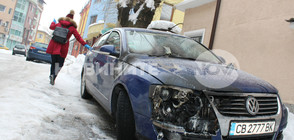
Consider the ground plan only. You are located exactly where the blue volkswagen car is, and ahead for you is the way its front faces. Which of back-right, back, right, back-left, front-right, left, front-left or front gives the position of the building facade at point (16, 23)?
back

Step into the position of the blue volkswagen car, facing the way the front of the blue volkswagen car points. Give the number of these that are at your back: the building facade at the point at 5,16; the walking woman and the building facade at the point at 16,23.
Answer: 3

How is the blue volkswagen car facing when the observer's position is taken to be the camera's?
facing the viewer and to the right of the viewer

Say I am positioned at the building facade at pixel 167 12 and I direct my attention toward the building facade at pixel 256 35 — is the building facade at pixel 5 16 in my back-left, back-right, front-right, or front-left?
back-right

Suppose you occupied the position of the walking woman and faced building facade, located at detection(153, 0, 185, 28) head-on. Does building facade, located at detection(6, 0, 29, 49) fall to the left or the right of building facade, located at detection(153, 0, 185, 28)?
left

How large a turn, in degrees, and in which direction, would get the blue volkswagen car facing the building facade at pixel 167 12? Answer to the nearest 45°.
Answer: approximately 135° to its left

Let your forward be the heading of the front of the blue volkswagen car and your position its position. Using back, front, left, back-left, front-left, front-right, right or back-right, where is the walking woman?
back

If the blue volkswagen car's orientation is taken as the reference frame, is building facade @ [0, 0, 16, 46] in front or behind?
behind
